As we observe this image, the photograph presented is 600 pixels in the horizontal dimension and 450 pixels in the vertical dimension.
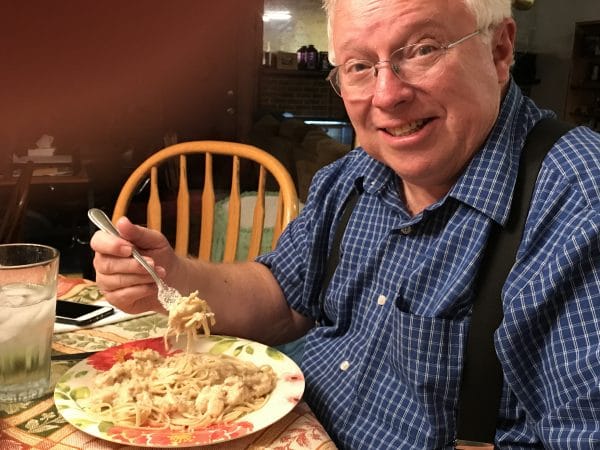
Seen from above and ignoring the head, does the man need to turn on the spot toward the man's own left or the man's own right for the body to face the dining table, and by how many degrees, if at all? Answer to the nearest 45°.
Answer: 0° — they already face it

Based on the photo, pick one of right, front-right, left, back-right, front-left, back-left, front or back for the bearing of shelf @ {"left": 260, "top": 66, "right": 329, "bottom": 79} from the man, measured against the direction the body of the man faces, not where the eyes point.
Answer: back-right

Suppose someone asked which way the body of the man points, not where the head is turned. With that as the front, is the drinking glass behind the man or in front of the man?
in front

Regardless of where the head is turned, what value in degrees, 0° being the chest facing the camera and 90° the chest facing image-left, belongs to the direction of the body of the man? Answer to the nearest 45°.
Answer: approximately 45°

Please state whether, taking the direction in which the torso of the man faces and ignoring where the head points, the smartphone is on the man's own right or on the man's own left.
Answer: on the man's own right

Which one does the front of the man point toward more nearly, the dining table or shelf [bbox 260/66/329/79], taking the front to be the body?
the dining table
